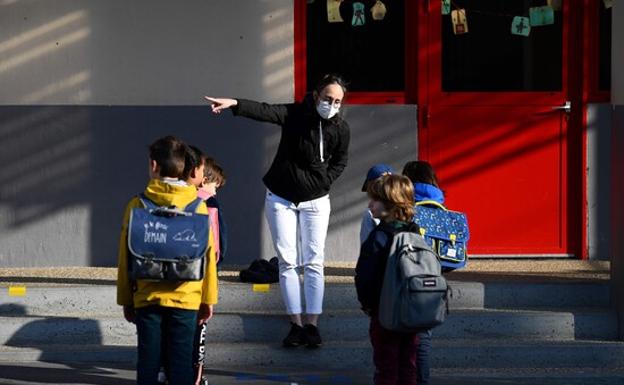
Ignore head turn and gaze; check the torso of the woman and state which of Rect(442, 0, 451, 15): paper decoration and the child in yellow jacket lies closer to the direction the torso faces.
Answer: the child in yellow jacket

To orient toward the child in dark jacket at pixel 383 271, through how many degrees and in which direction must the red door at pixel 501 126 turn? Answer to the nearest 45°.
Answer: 0° — it already faces them

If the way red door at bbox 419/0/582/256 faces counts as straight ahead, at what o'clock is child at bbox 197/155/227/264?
The child is roughly at 1 o'clock from the red door.

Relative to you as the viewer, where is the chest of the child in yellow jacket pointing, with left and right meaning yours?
facing away from the viewer

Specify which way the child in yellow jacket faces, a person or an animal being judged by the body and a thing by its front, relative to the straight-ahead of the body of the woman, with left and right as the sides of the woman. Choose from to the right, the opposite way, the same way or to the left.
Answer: the opposite way

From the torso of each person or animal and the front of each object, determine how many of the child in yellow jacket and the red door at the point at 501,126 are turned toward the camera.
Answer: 1

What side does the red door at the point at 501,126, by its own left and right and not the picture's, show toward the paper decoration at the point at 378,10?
right

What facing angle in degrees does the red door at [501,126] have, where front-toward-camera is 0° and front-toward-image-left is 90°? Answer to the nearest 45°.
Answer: approximately 0°
